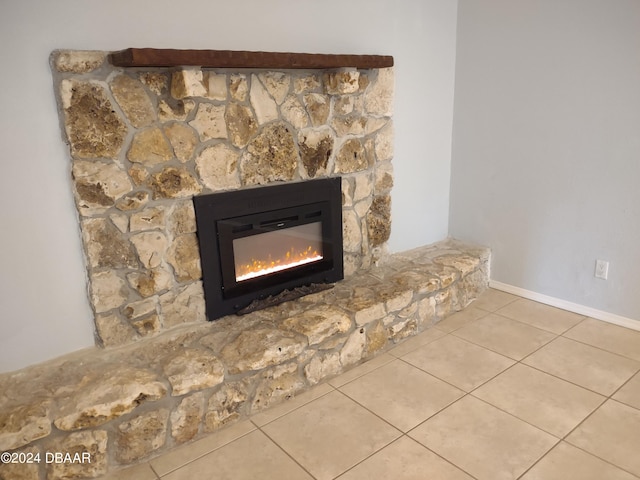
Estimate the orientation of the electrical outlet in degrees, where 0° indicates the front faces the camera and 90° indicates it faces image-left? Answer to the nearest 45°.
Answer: approximately 45°

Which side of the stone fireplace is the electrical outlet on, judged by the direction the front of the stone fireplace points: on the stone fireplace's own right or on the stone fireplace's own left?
on the stone fireplace's own left

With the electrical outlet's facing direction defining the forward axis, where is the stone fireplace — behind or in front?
in front
